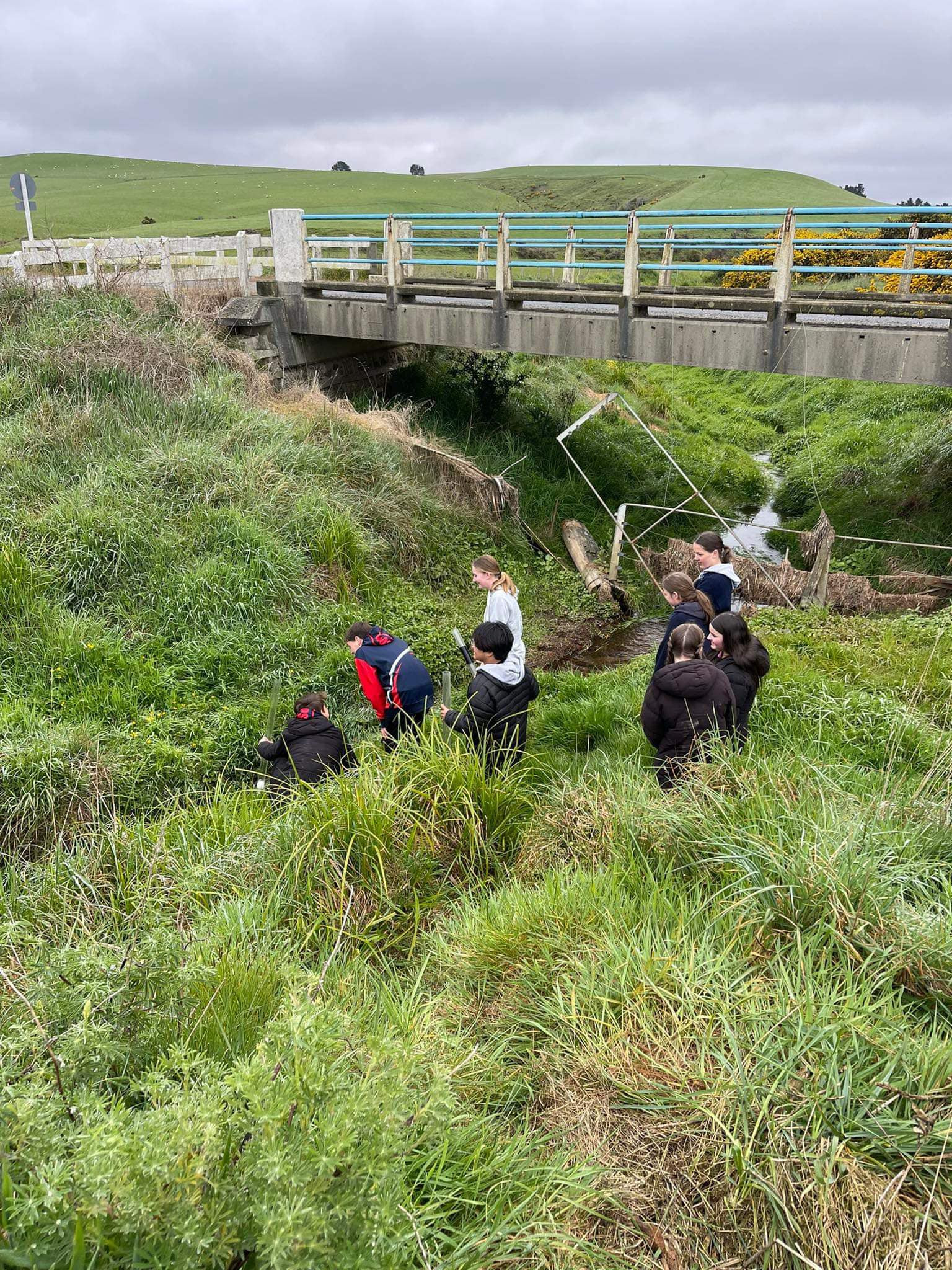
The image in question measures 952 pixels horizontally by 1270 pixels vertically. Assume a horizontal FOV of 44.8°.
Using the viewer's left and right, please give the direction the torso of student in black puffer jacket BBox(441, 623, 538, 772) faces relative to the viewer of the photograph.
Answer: facing away from the viewer and to the left of the viewer

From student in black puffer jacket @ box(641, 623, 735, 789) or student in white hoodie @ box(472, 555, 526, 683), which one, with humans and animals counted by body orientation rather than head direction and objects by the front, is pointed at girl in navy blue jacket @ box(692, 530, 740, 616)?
the student in black puffer jacket

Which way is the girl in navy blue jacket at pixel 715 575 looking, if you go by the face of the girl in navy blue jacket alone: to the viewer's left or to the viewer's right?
to the viewer's left

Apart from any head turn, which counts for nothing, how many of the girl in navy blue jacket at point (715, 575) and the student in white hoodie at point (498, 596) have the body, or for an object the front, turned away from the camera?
0

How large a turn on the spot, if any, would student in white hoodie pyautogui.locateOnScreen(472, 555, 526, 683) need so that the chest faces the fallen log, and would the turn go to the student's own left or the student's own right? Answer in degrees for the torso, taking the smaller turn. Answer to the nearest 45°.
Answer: approximately 90° to the student's own right

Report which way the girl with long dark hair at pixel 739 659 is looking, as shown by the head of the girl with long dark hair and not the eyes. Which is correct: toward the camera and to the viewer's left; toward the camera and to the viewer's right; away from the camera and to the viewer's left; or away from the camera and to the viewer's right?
toward the camera and to the viewer's left

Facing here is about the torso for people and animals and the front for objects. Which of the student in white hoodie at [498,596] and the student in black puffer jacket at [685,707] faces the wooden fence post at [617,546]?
the student in black puffer jacket

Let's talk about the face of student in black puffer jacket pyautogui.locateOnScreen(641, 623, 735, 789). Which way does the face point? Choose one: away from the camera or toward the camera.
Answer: away from the camera

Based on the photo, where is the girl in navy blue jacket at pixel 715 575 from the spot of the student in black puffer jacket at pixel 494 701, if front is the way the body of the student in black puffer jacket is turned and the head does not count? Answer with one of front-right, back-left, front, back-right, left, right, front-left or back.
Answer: right

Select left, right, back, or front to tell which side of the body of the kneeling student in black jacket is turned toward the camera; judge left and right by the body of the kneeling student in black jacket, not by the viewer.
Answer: back

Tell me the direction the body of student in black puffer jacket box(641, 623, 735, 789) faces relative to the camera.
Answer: away from the camera
